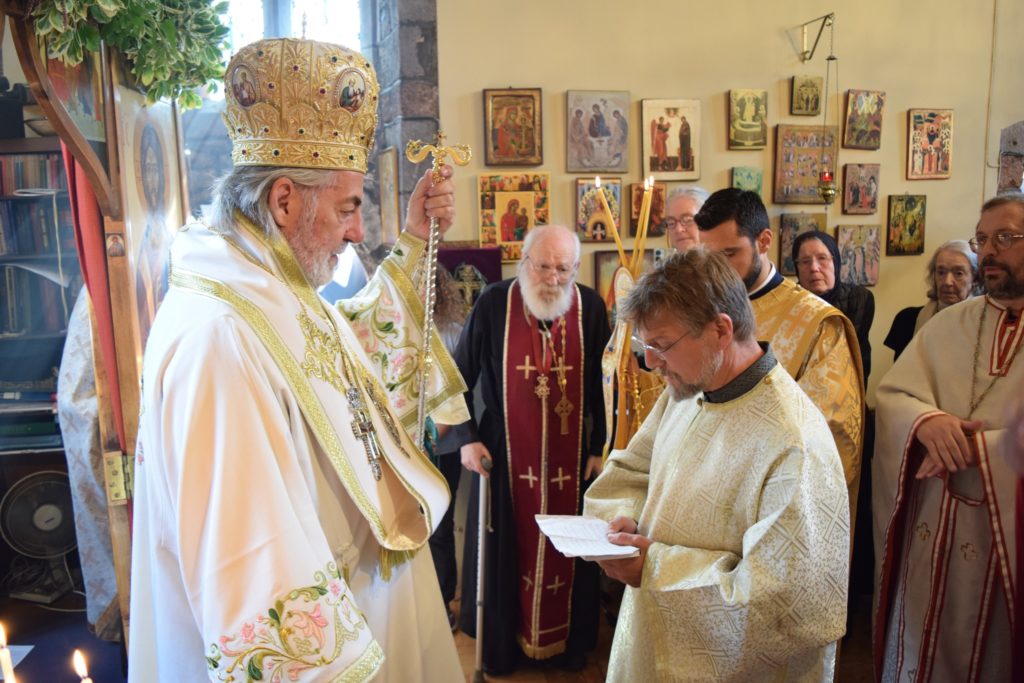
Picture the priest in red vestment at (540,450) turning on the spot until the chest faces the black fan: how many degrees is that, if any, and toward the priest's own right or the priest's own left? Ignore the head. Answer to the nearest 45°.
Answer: approximately 90° to the priest's own right

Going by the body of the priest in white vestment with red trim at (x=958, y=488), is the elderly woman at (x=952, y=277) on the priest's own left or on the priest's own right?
on the priest's own right

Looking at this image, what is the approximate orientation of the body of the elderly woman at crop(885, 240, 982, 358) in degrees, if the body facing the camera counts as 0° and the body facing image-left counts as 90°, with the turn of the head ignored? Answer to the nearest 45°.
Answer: approximately 45°

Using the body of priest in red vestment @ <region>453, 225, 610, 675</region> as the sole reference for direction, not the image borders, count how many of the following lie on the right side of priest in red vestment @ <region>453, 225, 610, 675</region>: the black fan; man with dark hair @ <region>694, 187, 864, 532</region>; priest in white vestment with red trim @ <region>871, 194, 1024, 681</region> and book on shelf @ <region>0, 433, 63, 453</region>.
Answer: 2

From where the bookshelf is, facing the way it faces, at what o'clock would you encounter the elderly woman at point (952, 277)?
The elderly woman is roughly at 10 o'clock from the bookshelf.

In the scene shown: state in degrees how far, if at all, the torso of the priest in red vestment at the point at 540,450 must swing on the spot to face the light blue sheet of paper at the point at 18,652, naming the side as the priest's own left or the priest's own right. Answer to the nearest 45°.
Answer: approximately 90° to the priest's own right

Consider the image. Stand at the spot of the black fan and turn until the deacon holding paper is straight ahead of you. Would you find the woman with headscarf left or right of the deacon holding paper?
left

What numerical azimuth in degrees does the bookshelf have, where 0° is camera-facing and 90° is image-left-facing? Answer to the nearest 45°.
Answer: approximately 0°

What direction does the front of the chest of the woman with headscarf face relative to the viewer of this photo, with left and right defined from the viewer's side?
facing the viewer and to the left of the viewer

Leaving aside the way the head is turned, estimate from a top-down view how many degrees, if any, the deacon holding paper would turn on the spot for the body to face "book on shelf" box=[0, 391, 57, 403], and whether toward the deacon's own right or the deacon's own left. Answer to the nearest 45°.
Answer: approximately 90° to the deacon's own right

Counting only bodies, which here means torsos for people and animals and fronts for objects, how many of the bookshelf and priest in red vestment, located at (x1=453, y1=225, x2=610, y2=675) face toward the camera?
2

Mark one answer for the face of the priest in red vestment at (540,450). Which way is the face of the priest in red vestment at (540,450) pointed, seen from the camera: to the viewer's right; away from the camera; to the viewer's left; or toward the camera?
toward the camera
